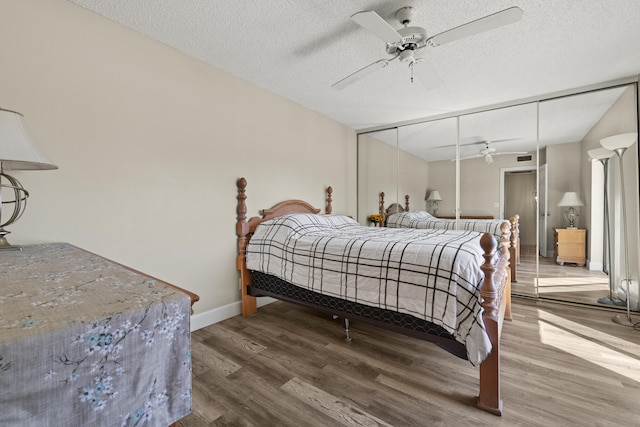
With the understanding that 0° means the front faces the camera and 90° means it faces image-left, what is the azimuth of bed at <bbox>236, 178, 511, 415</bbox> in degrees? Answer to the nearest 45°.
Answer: approximately 315°

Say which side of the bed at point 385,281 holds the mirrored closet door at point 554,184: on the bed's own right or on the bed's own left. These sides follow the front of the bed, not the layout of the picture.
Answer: on the bed's own left
